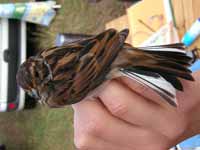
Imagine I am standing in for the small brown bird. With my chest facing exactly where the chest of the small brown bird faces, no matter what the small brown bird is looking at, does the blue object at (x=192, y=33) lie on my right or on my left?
on my right

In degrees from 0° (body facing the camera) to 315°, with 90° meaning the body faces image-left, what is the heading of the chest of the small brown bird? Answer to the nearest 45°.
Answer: approximately 90°

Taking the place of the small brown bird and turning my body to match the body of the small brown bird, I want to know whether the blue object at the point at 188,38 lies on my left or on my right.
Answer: on my right
